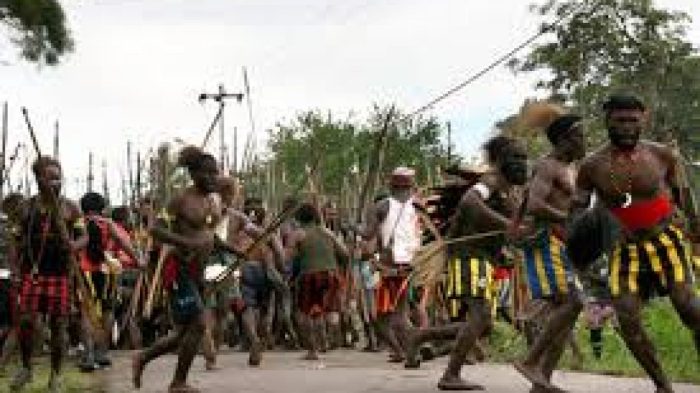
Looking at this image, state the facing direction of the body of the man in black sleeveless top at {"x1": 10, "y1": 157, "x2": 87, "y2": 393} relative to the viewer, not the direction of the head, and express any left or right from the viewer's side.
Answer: facing the viewer

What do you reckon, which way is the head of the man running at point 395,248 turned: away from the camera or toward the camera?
toward the camera

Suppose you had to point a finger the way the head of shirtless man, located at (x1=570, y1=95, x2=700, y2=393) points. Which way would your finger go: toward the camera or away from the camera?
toward the camera

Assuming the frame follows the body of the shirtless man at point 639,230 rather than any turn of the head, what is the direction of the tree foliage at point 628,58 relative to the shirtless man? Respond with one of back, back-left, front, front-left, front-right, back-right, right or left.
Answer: back

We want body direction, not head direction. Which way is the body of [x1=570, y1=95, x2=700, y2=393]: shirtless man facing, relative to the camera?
toward the camera

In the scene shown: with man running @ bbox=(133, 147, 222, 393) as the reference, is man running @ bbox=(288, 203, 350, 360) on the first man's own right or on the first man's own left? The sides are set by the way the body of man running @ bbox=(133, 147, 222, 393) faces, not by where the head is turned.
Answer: on the first man's own left
